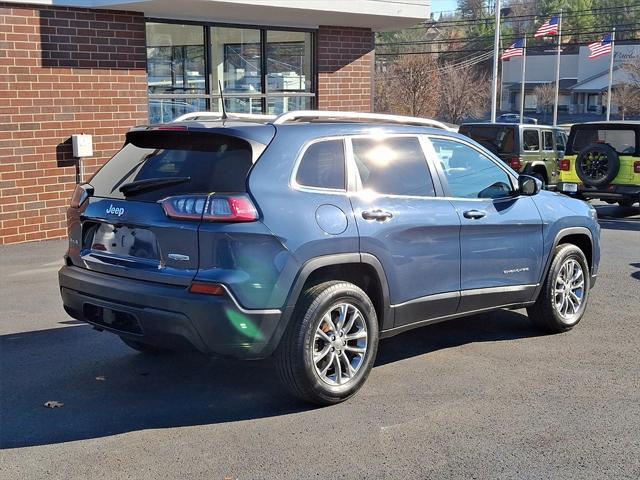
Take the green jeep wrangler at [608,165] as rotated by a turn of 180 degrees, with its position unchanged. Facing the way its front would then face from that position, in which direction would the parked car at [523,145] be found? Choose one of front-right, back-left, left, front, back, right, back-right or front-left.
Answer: back-right

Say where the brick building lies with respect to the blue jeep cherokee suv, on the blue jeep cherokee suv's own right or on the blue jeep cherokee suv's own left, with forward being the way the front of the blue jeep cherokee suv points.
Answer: on the blue jeep cherokee suv's own left

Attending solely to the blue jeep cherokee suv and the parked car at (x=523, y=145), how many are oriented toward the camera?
0

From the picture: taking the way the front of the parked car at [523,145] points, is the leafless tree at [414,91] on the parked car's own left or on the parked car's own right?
on the parked car's own left

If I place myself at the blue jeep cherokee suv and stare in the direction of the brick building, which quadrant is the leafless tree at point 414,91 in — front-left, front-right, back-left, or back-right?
front-right

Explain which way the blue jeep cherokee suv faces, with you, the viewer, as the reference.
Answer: facing away from the viewer and to the right of the viewer

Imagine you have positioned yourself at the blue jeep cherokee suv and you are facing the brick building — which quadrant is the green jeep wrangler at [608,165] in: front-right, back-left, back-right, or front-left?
front-right

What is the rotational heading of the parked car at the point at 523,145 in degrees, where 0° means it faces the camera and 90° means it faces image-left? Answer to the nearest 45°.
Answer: approximately 225°

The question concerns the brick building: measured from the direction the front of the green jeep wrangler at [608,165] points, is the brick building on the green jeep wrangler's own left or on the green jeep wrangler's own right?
on the green jeep wrangler's own left

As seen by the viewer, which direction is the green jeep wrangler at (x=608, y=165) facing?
away from the camera

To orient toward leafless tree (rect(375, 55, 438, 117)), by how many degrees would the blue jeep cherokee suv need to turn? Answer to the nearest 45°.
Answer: approximately 45° to its left

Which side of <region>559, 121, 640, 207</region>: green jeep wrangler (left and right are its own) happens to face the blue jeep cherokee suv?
back

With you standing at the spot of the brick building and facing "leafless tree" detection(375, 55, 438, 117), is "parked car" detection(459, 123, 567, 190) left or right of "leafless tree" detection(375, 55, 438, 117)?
right

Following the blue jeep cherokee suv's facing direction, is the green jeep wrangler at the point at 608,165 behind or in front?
in front

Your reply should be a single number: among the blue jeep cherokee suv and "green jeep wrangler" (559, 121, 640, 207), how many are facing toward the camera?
0
